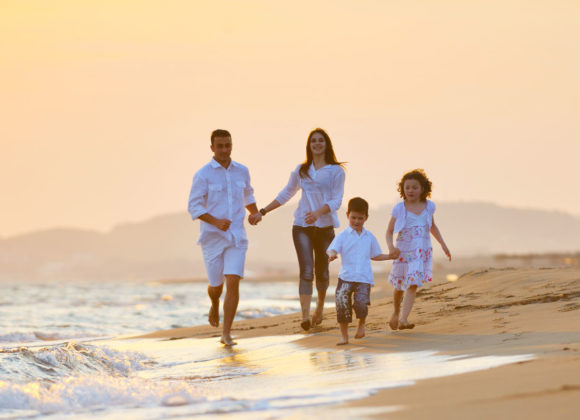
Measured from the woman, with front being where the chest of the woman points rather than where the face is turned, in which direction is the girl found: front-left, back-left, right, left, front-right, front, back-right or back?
front-left

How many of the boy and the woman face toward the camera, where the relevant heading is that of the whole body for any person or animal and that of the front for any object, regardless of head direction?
2

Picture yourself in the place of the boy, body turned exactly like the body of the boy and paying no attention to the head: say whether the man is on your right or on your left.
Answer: on your right

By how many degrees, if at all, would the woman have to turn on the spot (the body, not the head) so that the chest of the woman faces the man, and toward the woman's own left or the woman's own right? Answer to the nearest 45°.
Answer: approximately 45° to the woman's own right

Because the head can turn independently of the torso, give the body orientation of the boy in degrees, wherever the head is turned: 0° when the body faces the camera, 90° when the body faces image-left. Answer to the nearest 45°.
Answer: approximately 0°

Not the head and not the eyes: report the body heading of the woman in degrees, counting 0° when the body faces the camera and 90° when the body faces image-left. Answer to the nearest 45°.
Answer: approximately 0°

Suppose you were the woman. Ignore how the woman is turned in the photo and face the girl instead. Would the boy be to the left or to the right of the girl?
right

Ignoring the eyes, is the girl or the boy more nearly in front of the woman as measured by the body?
the boy
